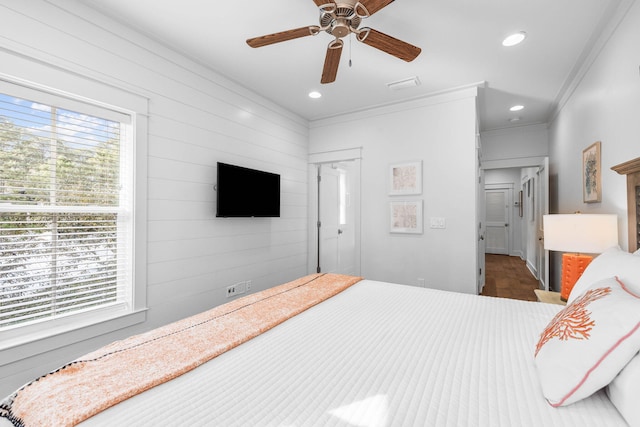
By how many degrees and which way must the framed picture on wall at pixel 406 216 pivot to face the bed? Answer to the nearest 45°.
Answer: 0° — it already faces it

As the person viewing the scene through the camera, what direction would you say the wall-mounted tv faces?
facing the viewer and to the right of the viewer

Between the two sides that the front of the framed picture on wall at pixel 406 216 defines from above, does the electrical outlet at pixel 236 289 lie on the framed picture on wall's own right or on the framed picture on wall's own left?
on the framed picture on wall's own right

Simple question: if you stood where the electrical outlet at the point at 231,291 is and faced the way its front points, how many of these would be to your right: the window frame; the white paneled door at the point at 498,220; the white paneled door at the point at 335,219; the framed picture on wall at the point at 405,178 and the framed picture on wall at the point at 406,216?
1

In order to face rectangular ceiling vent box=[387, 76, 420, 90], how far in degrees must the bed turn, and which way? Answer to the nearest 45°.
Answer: approximately 90° to its right

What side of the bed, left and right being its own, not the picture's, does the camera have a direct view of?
left

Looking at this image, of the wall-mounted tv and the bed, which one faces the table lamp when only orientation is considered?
the wall-mounted tv

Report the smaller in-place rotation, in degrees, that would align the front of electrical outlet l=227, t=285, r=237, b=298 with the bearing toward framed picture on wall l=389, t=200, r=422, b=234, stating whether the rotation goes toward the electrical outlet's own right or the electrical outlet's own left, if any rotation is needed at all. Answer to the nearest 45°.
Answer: approximately 45° to the electrical outlet's own left

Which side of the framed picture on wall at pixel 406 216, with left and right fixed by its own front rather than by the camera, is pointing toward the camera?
front

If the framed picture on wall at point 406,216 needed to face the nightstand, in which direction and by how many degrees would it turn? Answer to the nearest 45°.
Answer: approximately 45° to its left

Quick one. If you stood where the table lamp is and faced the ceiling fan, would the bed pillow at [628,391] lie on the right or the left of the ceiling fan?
left

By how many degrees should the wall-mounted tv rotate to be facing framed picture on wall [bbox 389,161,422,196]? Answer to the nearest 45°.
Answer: approximately 45° to its left

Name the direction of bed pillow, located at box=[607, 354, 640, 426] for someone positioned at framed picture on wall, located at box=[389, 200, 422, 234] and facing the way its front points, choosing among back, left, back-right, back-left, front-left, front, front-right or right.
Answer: front

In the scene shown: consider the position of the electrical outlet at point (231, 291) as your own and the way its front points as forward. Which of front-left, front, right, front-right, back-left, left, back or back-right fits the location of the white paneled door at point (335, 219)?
left
